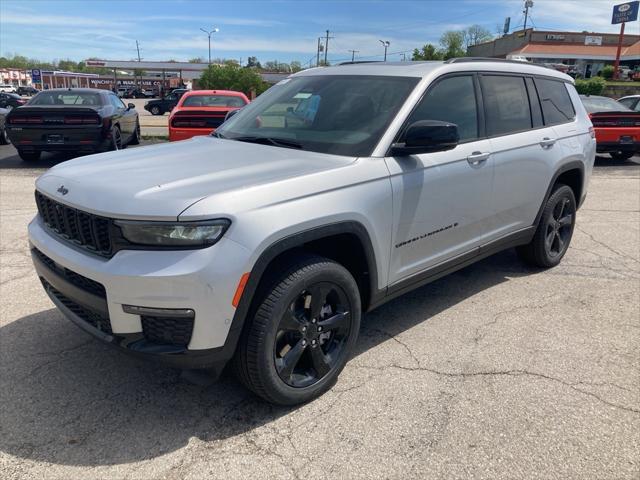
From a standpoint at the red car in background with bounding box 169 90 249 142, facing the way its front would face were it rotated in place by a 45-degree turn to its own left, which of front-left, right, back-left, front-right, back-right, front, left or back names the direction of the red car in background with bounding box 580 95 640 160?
back-right

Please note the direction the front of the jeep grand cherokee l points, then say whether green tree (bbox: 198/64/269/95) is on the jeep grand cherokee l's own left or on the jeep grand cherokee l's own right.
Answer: on the jeep grand cherokee l's own right

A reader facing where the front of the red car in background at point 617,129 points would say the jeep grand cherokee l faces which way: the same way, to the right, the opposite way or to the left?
the opposite way

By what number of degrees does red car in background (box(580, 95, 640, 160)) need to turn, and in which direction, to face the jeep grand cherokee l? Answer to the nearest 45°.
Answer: approximately 180°

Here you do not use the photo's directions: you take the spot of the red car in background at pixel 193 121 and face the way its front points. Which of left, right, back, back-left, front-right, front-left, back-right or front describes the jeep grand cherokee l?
back

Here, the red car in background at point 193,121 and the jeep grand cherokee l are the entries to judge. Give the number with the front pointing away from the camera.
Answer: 1

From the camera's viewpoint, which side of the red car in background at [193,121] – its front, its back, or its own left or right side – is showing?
back

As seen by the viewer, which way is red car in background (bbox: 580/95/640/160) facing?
away from the camera

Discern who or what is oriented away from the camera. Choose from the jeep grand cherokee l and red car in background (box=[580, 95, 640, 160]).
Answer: the red car in background

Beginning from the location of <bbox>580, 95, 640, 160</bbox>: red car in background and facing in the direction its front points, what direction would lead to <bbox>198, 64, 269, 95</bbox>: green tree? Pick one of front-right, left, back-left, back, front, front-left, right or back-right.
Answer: front-left

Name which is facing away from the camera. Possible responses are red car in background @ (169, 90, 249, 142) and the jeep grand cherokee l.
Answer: the red car in background

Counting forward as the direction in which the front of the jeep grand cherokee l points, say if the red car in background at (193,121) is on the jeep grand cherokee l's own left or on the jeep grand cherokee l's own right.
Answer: on the jeep grand cherokee l's own right

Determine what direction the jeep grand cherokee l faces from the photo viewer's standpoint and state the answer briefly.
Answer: facing the viewer and to the left of the viewer

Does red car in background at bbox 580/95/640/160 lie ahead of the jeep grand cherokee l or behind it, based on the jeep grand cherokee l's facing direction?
behind

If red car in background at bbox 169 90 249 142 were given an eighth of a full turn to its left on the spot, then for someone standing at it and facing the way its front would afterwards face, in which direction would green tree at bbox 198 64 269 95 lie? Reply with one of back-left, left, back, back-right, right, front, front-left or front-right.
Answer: front-right
